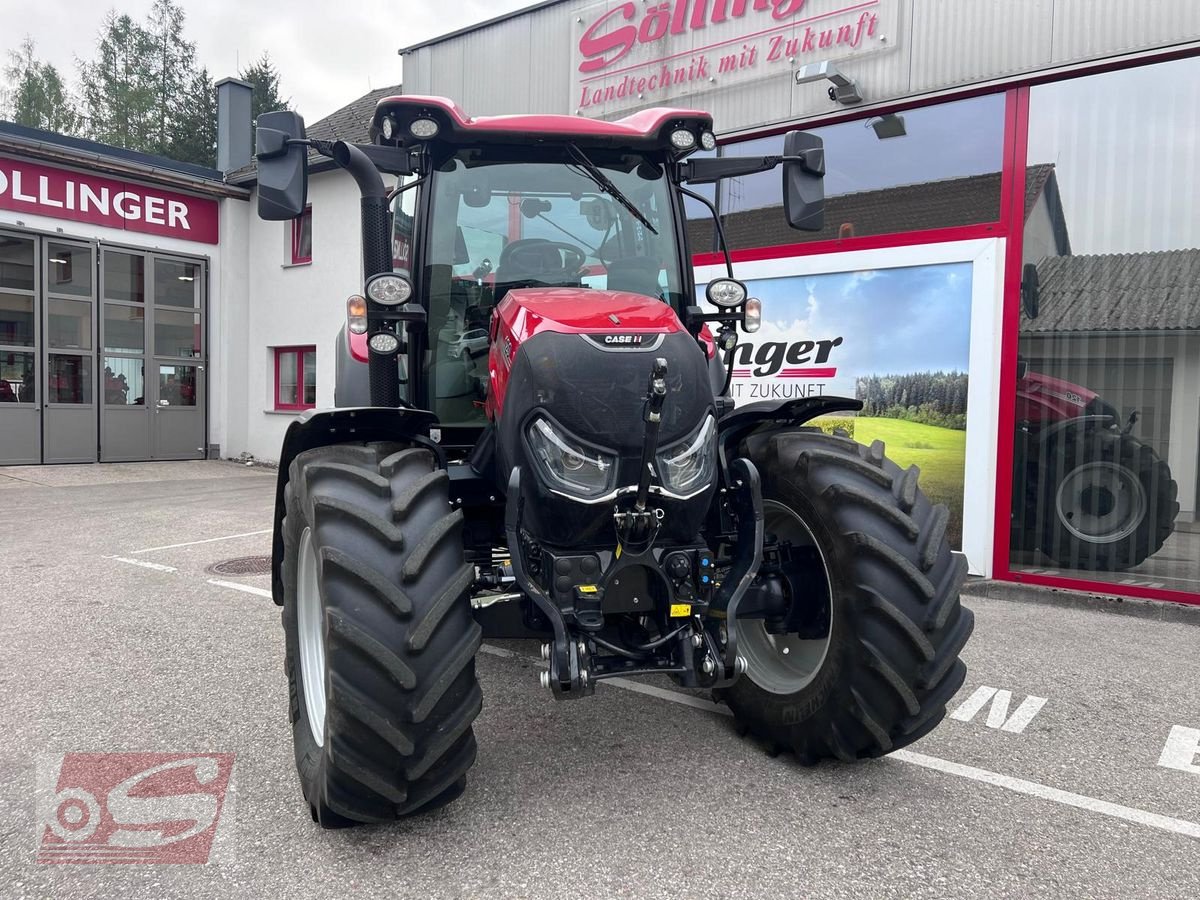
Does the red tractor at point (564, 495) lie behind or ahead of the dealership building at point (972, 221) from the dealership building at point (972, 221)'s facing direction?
ahead

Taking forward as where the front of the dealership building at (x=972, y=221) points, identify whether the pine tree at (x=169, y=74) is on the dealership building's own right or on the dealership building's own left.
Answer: on the dealership building's own right

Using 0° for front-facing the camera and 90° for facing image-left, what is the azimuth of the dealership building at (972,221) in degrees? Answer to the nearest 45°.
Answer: approximately 45°

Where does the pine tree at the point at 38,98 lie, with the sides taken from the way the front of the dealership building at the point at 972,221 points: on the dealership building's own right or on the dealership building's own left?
on the dealership building's own right

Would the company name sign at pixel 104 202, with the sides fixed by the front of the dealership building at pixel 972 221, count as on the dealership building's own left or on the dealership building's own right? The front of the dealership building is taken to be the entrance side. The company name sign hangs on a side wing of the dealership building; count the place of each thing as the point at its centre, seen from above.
on the dealership building's own right

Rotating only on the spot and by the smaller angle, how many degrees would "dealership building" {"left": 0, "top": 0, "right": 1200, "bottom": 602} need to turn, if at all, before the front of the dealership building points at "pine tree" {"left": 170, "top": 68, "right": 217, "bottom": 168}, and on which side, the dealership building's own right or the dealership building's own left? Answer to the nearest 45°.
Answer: approximately 90° to the dealership building's own right

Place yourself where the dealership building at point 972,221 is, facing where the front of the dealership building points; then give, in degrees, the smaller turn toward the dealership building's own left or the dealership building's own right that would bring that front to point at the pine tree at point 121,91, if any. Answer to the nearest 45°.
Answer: approximately 90° to the dealership building's own right
